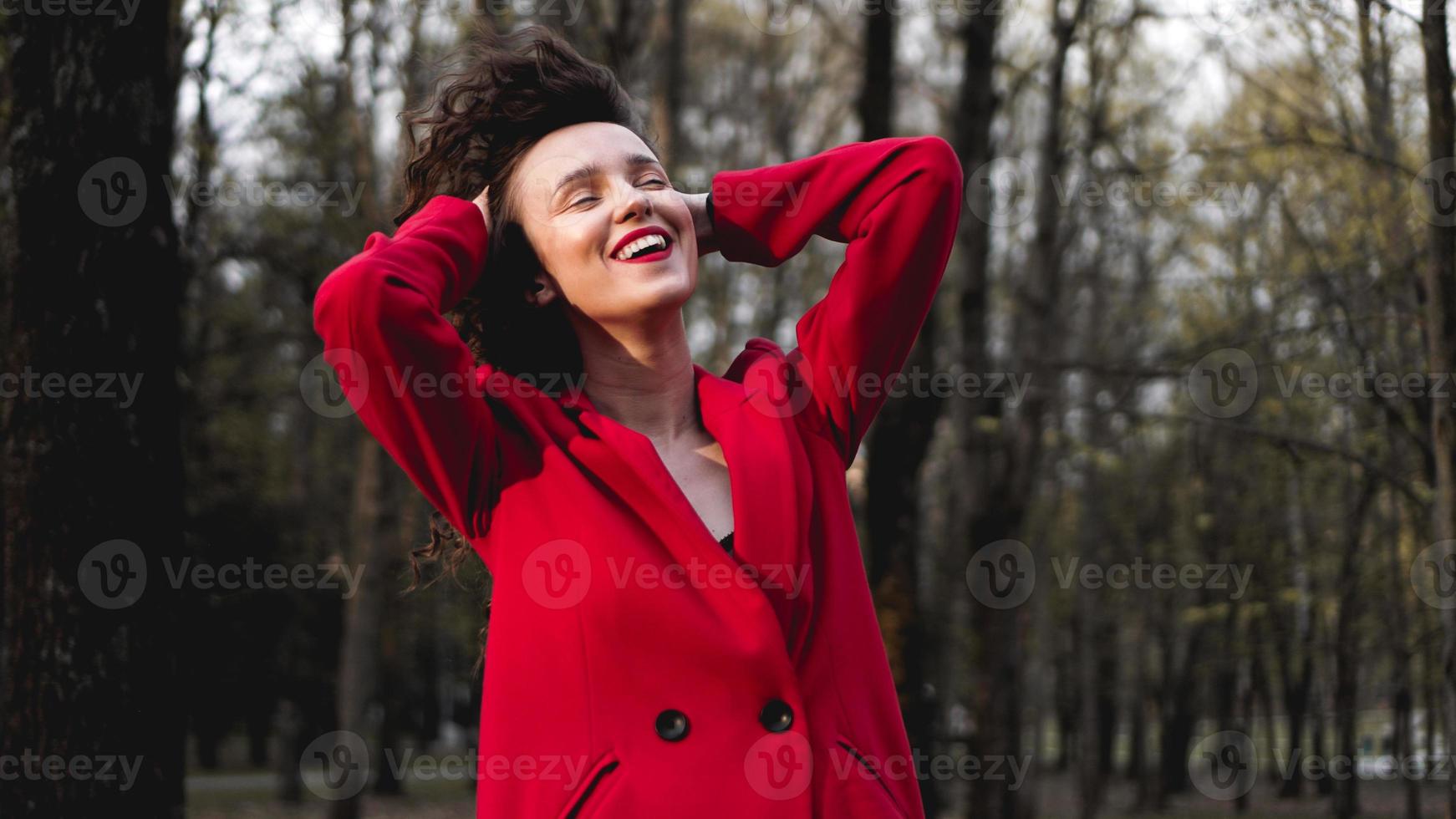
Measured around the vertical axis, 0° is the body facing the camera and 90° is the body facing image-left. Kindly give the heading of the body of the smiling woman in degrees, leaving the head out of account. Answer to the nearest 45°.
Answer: approximately 315°

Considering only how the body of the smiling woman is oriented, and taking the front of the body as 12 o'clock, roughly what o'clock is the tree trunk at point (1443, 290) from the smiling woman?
The tree trunk is roughly at 7 o'clock from the smiling woman.
